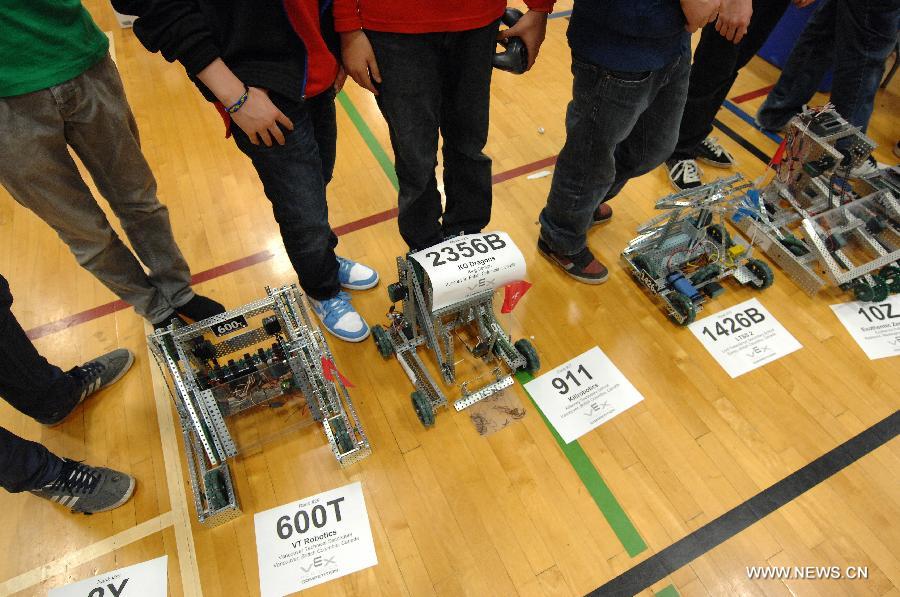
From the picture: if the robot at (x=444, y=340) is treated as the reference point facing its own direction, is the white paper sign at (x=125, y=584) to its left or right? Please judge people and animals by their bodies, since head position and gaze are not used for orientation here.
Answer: on its right

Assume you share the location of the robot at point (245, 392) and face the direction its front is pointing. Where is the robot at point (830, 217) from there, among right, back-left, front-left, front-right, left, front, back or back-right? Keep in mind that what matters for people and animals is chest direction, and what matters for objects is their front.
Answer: left

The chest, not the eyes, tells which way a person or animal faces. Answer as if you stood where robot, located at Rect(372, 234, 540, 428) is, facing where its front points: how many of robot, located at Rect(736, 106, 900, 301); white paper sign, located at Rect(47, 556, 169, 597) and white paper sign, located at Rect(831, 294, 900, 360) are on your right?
1

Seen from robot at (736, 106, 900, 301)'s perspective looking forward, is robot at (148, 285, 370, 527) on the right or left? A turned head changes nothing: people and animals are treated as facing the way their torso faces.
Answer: on its right

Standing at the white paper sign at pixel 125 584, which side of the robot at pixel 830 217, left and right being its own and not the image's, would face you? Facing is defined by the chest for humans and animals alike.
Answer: right

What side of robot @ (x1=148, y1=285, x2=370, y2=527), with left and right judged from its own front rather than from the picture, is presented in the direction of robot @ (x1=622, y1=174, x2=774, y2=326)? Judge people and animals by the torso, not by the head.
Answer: left

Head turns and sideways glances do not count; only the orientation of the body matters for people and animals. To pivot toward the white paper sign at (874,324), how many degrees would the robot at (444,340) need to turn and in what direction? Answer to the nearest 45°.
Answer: approximately 45° to its left

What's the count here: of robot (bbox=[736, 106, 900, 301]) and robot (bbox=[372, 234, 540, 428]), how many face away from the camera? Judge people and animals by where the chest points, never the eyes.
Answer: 0
